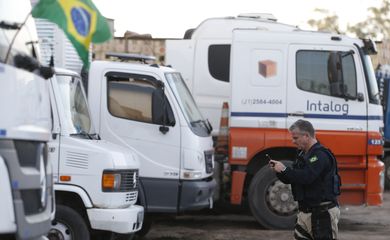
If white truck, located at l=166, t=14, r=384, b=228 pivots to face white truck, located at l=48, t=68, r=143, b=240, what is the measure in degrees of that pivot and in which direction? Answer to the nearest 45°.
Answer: approximately 135° to its right

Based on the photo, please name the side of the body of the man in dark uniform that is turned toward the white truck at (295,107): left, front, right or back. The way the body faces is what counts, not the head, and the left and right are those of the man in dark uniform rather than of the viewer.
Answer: right

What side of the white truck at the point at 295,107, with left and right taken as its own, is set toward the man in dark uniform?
right

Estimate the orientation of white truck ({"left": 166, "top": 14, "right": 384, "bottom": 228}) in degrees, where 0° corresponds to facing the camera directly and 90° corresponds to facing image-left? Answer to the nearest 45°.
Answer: approximately 270°

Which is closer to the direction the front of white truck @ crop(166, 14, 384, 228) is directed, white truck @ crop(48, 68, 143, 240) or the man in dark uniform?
the man in dark uniform

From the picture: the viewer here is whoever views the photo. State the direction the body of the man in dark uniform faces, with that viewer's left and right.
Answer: facing to the left of the viewer

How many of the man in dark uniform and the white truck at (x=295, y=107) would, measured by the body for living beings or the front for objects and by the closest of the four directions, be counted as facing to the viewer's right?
1

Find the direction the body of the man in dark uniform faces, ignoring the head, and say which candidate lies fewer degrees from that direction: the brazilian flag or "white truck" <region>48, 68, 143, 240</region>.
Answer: the white truck

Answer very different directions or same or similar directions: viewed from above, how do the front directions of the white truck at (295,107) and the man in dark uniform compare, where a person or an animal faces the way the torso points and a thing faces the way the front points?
very different directions

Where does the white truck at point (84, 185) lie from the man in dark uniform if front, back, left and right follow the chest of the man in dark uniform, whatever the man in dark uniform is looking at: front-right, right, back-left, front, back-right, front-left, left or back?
front

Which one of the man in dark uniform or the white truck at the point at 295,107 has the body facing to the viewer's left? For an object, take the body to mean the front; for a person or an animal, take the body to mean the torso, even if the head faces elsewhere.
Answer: the man in dark uniform

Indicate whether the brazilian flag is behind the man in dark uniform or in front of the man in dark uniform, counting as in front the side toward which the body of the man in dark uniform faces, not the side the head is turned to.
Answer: in front
